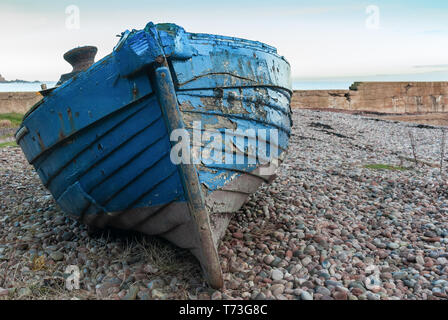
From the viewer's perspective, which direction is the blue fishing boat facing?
toward the camera

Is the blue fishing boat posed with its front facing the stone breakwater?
no
